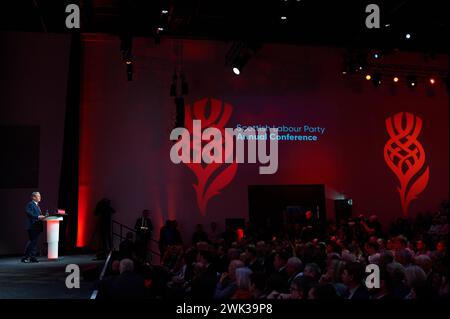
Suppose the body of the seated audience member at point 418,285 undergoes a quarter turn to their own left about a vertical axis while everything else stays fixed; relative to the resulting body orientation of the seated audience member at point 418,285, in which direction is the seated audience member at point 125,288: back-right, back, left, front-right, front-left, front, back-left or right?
front-right

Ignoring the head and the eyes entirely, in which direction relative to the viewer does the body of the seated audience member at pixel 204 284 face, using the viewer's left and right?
facing to the left of the viewer

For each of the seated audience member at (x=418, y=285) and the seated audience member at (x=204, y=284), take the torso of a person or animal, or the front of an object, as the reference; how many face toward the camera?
0

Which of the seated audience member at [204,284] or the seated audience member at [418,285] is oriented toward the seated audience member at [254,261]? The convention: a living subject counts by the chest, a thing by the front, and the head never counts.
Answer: the seated audience member at [418,285]

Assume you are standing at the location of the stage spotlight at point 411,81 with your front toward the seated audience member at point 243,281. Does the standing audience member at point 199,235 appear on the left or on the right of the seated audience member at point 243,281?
right

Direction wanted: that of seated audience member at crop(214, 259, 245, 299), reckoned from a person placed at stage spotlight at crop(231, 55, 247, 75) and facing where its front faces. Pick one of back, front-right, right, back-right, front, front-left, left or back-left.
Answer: front-left

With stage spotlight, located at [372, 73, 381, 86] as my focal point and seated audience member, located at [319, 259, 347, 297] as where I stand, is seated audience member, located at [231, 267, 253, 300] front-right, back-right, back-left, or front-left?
back-left

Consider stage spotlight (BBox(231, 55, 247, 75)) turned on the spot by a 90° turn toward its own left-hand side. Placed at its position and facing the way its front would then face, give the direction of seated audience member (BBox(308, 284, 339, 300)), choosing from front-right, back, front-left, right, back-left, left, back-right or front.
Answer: front-right

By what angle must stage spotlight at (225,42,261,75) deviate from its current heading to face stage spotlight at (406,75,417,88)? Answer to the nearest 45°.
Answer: approximately 135° to its left

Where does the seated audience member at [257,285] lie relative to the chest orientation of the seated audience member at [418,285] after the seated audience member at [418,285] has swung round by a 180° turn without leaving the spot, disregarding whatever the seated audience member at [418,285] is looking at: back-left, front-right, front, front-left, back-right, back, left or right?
back-right

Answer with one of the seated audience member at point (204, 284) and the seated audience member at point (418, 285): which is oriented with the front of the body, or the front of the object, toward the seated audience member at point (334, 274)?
the seated audience member at point (418, 285)

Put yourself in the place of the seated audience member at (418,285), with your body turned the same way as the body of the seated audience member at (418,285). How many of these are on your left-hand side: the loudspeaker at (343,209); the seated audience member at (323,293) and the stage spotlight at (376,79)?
1
